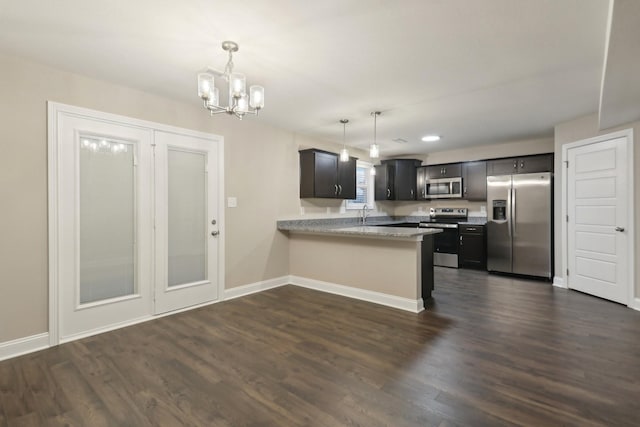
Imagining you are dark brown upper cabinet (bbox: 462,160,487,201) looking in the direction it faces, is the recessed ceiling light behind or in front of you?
in front

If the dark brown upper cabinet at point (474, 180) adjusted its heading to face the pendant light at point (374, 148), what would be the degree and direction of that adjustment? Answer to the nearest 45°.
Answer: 0° — it already faces it

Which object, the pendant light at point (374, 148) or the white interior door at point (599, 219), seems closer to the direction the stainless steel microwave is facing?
the pendant light

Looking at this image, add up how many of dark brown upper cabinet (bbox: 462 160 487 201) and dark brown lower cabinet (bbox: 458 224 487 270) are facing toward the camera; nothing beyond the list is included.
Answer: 2

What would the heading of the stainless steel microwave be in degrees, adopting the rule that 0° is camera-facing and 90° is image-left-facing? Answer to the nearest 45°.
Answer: approximately 0°

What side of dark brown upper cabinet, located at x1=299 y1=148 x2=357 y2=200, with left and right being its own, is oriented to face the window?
left

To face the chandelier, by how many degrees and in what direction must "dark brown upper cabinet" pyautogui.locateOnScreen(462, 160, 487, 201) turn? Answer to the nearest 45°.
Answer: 0° — it already faces it

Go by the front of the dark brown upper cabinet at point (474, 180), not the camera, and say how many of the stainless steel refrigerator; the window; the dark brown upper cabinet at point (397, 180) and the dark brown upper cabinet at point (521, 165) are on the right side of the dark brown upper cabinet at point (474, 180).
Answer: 2

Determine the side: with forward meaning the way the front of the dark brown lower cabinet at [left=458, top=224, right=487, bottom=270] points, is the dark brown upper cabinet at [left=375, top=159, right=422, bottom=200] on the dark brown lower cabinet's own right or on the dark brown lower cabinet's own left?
on the dark brown lower cabinet's own right

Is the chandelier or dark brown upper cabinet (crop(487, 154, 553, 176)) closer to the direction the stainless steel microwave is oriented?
the chandelier

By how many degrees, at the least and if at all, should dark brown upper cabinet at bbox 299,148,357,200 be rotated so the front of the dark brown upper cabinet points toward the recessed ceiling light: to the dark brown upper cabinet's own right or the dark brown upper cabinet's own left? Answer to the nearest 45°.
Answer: approximately 45° to the dark brown upper cabinet's own left
